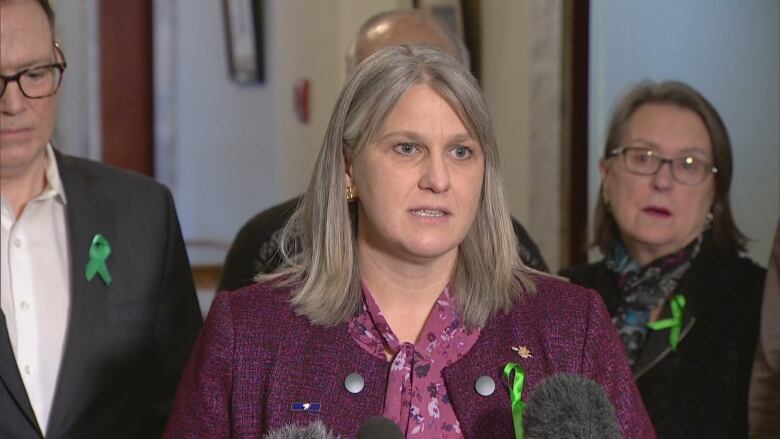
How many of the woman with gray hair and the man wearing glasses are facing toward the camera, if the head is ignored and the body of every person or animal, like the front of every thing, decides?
2

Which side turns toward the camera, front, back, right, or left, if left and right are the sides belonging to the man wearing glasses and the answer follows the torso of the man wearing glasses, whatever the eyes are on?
front

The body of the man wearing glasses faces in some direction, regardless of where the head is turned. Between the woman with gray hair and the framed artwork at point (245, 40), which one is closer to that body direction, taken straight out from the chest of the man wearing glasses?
the woman with gray hair

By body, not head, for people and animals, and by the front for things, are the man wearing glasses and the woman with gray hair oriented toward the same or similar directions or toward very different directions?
same or similar directions

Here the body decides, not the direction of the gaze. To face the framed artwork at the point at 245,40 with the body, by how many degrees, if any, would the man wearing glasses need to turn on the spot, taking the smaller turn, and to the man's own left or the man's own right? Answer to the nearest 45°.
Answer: approximately 180°

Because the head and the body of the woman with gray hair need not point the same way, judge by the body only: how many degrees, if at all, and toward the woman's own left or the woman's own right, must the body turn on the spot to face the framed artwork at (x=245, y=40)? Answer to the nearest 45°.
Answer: approximately 180°

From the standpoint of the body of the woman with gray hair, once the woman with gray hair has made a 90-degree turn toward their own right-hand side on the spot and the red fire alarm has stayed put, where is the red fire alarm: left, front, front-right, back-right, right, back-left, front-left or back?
right

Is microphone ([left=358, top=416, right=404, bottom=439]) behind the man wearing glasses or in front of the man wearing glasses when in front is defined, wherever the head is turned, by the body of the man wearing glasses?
in front

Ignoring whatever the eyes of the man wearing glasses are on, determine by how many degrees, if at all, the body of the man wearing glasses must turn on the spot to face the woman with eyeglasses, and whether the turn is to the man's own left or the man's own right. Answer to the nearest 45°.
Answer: approximately 90° to the man's own left

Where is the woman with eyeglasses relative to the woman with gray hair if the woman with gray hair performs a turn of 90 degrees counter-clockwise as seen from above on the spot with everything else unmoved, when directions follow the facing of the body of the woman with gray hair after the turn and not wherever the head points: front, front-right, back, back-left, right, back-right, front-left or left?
front-left

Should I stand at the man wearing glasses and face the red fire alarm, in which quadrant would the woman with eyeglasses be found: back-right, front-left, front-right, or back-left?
front-right
